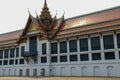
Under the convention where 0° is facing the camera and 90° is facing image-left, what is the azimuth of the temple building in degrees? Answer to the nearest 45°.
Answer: approximately 45°
